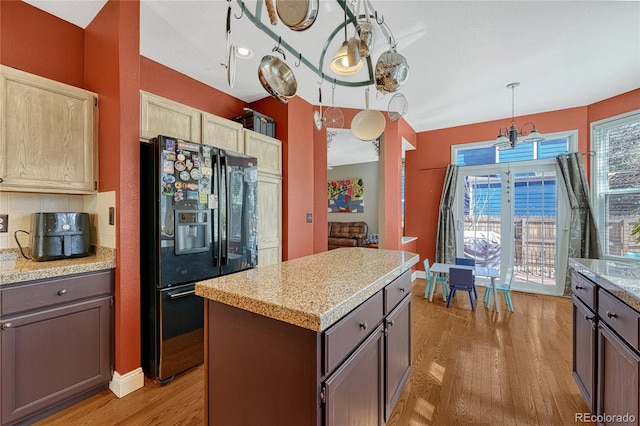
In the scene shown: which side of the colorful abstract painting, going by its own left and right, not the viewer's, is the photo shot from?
front

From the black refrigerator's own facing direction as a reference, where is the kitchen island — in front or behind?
in front

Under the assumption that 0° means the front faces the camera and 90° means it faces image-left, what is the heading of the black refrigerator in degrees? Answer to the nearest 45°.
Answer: approximately 315°

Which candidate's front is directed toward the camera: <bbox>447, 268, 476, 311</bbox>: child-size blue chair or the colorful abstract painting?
the colorful abstract painting

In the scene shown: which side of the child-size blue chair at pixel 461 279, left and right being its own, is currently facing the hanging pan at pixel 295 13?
back

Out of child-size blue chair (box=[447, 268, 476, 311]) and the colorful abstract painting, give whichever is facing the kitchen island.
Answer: the colorful abstract painting

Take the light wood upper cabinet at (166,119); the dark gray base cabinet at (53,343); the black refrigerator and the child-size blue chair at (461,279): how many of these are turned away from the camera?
1

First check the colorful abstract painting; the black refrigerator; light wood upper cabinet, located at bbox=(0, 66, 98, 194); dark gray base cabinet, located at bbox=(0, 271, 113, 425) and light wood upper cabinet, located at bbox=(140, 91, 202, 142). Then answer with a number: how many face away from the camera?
0

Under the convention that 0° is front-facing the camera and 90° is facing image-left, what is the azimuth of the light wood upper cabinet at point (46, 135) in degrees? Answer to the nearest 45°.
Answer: approximately 315°

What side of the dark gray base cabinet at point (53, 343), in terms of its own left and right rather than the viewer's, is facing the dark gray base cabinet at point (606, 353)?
front

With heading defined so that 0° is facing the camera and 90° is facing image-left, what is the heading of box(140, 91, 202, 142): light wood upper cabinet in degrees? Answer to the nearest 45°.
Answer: approximately 315°

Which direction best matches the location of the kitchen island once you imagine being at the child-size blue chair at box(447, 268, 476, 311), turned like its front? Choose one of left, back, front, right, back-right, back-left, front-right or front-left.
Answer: back

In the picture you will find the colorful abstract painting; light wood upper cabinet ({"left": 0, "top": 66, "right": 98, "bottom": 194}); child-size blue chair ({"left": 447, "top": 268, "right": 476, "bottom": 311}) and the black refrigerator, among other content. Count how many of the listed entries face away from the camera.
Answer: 1

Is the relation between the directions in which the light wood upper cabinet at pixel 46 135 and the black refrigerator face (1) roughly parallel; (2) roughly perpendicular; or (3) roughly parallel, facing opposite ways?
roughly parallel

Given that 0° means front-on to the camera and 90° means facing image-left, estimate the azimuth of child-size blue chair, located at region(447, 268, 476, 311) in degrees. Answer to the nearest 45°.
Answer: approximately 180°

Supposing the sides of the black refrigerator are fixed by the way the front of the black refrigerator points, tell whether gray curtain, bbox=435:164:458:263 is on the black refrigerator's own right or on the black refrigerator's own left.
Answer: on the black refrigerator's own left

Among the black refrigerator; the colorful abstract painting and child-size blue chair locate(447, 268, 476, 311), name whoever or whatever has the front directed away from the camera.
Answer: the child-size blue chair
